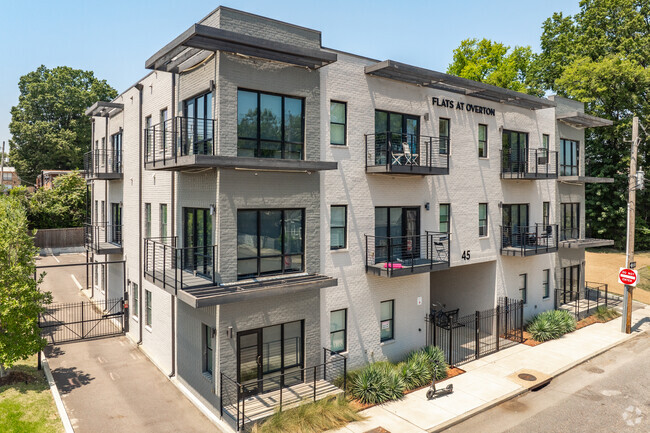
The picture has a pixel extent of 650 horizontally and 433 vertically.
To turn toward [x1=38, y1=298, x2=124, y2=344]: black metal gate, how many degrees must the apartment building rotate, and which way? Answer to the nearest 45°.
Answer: approximately 90° to its right

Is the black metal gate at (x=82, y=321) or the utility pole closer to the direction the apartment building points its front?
the utility pole

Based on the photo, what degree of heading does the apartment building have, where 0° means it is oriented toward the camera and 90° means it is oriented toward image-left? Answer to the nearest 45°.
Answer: approximately 315°

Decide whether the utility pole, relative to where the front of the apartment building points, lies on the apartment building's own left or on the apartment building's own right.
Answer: on the apartment building's own left

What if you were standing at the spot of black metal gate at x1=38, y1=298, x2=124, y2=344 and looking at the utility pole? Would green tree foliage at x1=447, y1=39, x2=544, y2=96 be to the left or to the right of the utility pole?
left

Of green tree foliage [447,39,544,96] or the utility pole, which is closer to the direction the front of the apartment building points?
the utility pole

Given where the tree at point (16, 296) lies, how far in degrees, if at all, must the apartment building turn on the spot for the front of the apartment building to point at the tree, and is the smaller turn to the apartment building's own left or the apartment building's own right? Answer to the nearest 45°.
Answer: approximately 135° to the apartment building's own right

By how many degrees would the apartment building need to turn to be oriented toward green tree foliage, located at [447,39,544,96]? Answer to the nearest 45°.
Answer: approximately 90° to its left
